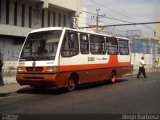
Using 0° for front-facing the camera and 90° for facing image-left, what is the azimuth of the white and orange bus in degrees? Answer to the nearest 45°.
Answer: approximately 45°
